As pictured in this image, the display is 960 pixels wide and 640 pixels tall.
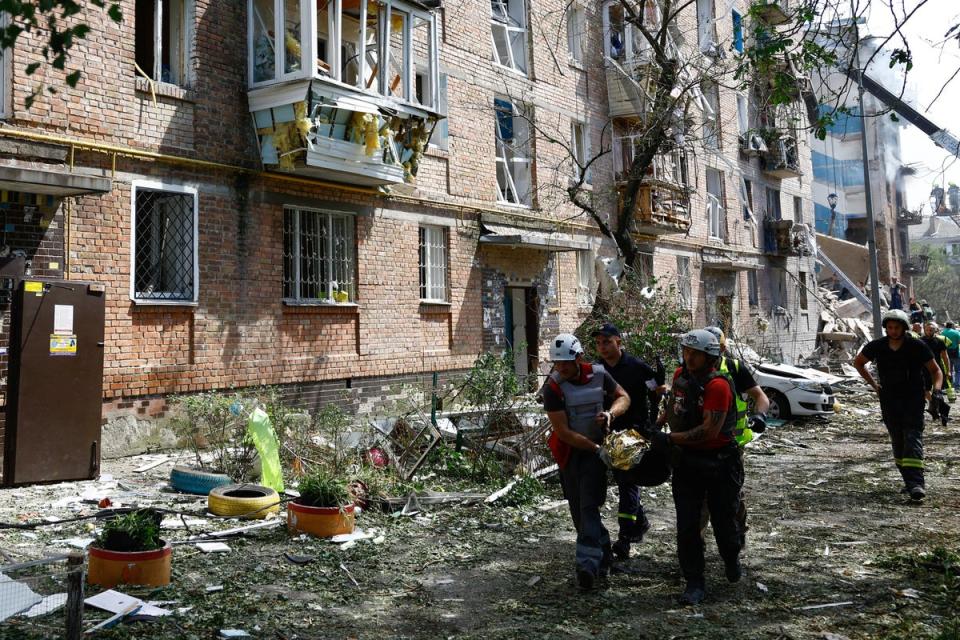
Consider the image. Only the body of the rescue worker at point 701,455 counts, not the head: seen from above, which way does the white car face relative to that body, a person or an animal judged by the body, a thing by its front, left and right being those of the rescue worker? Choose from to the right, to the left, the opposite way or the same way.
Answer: to the left

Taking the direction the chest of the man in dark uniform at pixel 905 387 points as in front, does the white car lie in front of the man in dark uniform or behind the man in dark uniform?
behind

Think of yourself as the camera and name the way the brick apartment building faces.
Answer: facing the viewer and to the right of the viewer

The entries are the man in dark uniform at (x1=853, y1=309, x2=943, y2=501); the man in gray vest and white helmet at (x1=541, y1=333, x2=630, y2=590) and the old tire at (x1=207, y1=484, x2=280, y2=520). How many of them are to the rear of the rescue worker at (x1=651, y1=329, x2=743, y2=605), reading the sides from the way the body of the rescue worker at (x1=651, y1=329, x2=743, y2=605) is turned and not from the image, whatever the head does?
1

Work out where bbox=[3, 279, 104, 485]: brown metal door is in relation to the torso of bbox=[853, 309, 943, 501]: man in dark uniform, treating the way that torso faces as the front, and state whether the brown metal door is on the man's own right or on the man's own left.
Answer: on the man's own right

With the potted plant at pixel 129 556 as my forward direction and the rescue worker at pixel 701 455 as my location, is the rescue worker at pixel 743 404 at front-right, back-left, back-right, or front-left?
back-right

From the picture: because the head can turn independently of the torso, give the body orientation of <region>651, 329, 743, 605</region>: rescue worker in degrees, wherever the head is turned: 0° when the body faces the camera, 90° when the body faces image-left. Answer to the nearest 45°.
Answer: approximately 45°

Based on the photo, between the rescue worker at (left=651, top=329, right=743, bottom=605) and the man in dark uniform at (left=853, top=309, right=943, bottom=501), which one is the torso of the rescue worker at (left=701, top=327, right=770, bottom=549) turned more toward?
the rescue worker

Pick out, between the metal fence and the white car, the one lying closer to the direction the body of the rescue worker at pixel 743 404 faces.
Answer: the metal fence

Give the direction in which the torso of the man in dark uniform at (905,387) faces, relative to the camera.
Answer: toward the camera

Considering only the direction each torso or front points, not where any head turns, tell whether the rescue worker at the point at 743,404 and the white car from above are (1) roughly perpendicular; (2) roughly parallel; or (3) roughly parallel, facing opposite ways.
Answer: roughly perpendicular
